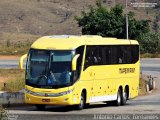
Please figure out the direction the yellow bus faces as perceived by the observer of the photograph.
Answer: facing the viewer and to the left of the viewer
